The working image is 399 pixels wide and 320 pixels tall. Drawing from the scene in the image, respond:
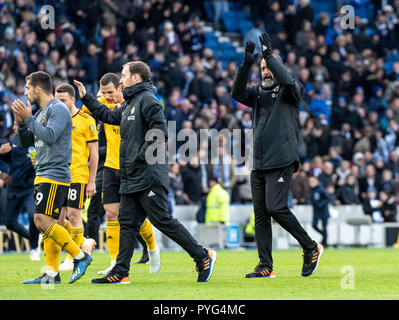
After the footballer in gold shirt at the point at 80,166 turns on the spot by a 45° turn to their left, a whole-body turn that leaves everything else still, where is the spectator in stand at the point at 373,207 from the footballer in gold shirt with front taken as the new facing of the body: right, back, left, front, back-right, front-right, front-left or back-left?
back-left

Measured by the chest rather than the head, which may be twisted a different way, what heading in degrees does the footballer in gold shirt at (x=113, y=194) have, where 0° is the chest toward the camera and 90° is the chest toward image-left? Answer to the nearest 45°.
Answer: approximately 45°

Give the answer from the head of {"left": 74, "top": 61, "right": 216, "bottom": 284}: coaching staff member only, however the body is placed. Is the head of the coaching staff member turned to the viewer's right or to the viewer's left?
to the viewer's left

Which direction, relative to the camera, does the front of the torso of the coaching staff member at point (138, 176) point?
to the viewer's left

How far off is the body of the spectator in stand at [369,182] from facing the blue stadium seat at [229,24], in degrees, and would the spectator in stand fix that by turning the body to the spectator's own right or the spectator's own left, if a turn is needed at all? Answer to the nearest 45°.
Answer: approximately 135° to the spectator's own right

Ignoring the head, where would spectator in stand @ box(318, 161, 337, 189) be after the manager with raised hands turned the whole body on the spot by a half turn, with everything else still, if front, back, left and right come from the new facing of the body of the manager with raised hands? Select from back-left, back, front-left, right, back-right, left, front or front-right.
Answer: front-left

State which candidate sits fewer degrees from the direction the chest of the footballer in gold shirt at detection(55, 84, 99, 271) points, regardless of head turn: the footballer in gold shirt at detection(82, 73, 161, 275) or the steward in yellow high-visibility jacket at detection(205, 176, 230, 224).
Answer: the footballer in gold shirt
